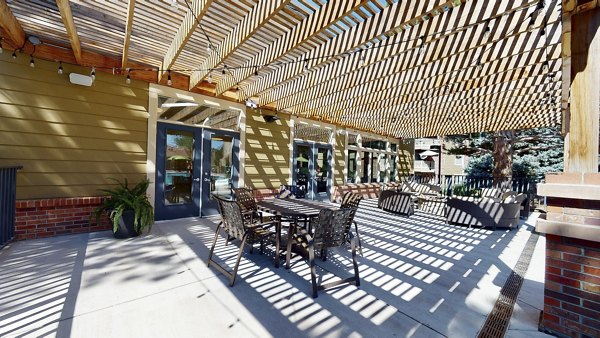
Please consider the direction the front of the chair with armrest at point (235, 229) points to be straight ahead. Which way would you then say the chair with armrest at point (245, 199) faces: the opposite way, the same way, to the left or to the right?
to the right

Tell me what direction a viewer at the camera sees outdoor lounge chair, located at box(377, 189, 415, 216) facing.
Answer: facing away from the viewer and to the right of the viewer

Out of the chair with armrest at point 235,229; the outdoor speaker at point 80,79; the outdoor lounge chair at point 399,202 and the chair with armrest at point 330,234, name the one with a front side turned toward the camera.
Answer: the outdoor speaker

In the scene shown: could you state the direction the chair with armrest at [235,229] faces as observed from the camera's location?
facing away from the viewer and to the right of the viewer

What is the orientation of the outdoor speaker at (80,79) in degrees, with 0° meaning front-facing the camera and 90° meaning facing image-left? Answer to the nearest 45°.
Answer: approximately 0°

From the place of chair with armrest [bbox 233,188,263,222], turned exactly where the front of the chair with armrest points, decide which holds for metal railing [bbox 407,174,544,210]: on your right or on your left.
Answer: on your left

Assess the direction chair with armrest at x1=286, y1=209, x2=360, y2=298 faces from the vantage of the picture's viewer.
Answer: facing away from the viewer and to the left of the viewer

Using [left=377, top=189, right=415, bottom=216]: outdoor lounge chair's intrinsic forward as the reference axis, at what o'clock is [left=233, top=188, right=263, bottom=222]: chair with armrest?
The chair with armrest is roughly at 6 o'clock from the outdoor lounge chair.
